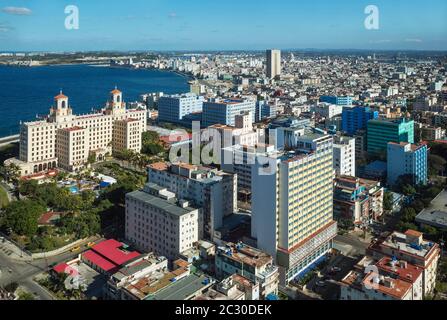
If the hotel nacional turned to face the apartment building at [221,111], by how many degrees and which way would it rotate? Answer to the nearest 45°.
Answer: approximately 90° to its left

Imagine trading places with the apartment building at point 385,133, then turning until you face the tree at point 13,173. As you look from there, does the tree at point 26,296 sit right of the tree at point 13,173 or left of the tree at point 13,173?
left

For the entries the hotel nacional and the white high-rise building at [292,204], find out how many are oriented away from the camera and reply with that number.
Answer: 0

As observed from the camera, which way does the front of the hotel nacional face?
facing the viewer and to the right of the viewer

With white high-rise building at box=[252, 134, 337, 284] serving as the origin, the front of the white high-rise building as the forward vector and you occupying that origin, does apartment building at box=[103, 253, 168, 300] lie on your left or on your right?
on your right

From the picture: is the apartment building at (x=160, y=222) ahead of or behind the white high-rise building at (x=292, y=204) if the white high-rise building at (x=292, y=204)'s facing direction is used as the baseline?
behind

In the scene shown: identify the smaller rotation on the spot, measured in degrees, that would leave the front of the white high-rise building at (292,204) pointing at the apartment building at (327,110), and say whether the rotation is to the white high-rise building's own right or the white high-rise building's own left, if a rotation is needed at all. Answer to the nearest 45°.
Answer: approximately 135° to the white high-rise building's own left

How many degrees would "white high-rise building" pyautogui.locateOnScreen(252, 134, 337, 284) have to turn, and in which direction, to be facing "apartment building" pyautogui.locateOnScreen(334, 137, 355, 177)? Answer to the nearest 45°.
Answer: approximately 135° to its left

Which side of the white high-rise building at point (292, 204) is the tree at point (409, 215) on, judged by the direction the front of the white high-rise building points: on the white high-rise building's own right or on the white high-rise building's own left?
on the white high-rise building's own left

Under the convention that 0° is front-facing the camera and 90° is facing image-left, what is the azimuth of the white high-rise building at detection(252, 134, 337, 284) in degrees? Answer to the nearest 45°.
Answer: approximately 315°
